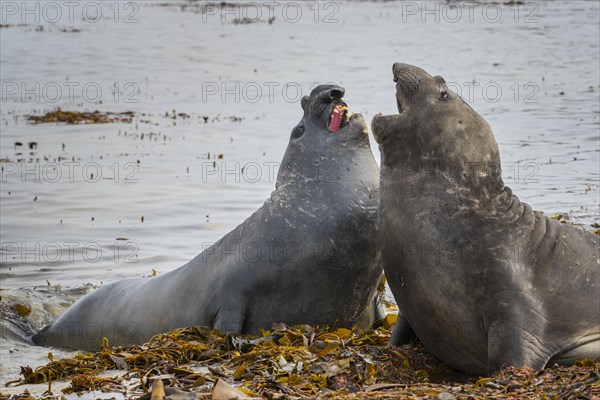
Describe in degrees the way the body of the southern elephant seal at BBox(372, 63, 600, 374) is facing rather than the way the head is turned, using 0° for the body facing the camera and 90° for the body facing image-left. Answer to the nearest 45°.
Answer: approximately 90°

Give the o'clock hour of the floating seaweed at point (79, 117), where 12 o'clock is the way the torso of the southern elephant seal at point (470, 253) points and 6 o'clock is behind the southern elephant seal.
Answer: The floating seaweed is roughly at 2 o'clock from the southern elephant seal.

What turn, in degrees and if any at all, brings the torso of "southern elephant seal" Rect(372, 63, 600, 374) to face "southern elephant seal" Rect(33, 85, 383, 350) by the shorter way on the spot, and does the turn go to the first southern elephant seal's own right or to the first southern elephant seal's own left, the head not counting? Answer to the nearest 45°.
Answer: approximately 45° to the first southern elephant seal's own right
